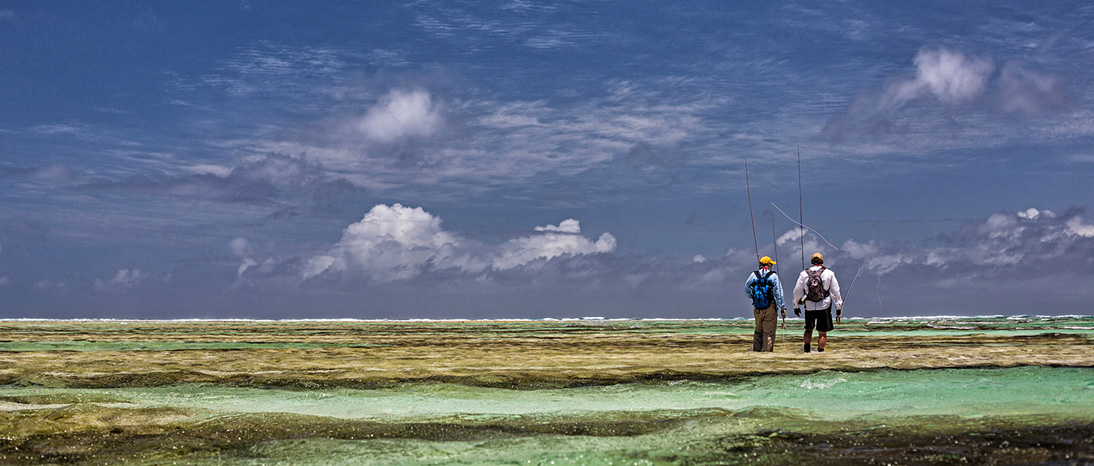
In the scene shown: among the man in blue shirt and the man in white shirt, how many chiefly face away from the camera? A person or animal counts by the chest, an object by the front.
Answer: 2

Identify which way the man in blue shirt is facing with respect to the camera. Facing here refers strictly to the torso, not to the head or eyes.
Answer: away from the camera

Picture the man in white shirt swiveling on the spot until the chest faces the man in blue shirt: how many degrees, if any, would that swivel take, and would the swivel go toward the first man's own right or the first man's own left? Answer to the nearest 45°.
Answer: approximately 45° to the first man's own left

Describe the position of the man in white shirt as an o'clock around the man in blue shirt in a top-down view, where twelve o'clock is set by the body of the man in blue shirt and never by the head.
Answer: The man in white shirt is roughly at 4 o'clock from the man in blue shirt.

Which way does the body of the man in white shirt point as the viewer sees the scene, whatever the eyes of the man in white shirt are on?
away from the camera
